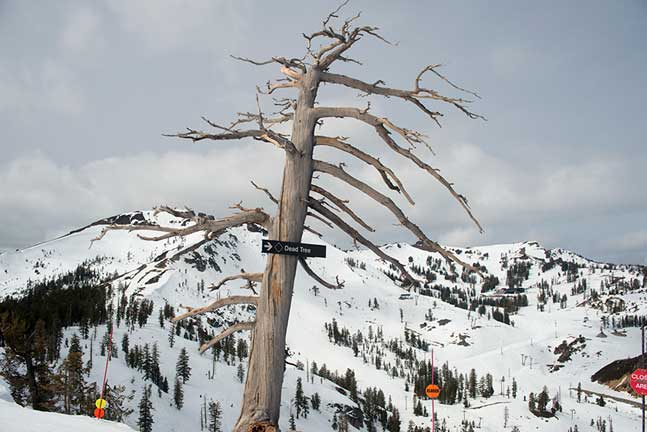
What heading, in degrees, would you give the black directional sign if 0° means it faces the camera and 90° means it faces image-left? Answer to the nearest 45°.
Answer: approximately 0°
